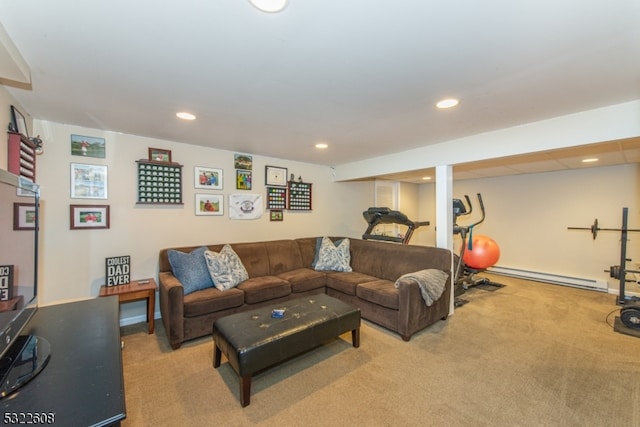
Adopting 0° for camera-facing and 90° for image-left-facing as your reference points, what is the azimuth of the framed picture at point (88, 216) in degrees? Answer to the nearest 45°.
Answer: approximately 0°

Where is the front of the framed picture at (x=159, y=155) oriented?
toward the camera

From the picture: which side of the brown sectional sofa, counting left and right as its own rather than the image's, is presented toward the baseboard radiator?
left

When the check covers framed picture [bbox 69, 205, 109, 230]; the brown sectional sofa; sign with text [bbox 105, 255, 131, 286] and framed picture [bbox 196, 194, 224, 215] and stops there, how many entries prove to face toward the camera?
4

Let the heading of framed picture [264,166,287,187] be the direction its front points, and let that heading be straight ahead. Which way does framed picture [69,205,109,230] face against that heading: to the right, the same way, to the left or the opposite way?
the same way

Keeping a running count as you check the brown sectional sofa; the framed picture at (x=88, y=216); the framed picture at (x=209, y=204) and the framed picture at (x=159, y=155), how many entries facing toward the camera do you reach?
4

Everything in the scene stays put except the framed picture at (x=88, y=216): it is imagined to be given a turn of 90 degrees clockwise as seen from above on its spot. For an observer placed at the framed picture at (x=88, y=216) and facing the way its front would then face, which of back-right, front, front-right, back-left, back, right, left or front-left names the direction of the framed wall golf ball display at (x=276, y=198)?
back

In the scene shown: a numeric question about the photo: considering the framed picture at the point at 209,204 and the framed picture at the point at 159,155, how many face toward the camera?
2

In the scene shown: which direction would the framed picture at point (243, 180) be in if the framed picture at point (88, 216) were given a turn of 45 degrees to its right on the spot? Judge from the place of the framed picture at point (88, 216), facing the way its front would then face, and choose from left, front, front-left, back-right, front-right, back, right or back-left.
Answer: back-left

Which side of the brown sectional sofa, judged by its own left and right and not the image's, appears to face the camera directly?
front

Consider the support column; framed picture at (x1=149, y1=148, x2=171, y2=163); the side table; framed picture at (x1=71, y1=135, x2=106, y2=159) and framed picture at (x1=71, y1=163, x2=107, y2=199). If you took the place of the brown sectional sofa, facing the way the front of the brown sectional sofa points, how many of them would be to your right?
4

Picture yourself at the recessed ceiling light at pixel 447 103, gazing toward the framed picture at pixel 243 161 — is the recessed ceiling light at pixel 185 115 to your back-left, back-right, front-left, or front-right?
front-left

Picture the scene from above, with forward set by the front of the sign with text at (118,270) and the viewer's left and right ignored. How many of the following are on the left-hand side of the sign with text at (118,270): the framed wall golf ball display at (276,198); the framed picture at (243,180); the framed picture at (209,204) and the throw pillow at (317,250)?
4

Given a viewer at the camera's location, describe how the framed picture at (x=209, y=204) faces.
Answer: facing the viewer

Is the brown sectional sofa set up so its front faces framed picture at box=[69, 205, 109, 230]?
no
